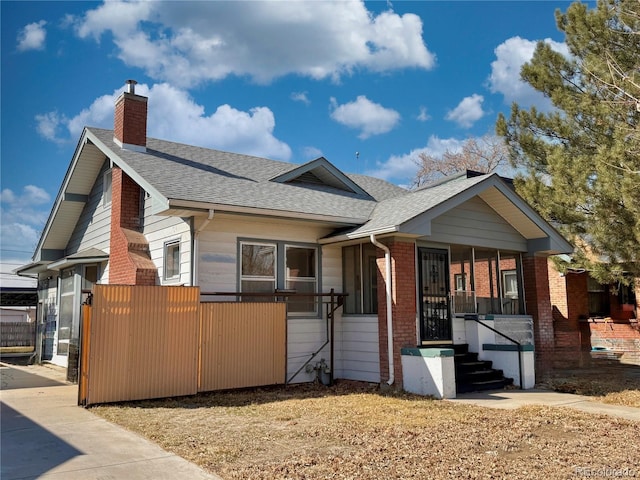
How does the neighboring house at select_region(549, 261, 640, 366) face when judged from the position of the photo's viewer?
facing the viewer and to the right of the viewer

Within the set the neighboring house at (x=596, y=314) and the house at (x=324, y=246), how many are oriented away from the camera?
0

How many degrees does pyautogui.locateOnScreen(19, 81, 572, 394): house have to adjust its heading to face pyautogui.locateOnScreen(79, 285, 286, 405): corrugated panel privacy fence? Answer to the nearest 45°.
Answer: approximately 90° to its right

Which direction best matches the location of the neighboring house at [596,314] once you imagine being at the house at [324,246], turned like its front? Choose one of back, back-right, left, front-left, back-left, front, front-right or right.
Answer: left

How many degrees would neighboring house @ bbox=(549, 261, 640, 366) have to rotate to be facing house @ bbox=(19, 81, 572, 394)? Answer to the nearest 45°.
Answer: approximately 90° to its right

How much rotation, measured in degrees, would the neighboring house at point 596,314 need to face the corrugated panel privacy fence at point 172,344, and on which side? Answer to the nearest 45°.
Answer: approximately 90° to its right

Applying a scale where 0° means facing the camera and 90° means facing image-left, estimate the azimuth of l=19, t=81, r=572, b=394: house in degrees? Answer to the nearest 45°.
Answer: approximately 315°
